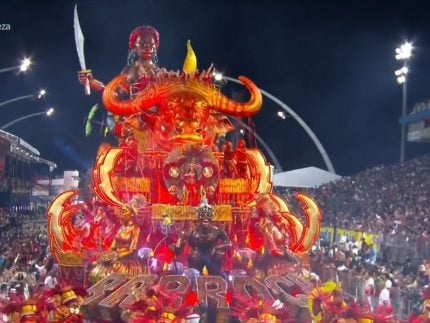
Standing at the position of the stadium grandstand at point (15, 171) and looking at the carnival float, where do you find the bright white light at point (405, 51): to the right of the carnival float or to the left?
left

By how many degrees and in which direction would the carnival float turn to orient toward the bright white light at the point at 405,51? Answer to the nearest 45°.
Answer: approximately 135° to its left

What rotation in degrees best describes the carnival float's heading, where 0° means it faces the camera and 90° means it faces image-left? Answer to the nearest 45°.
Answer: approximately 0°
